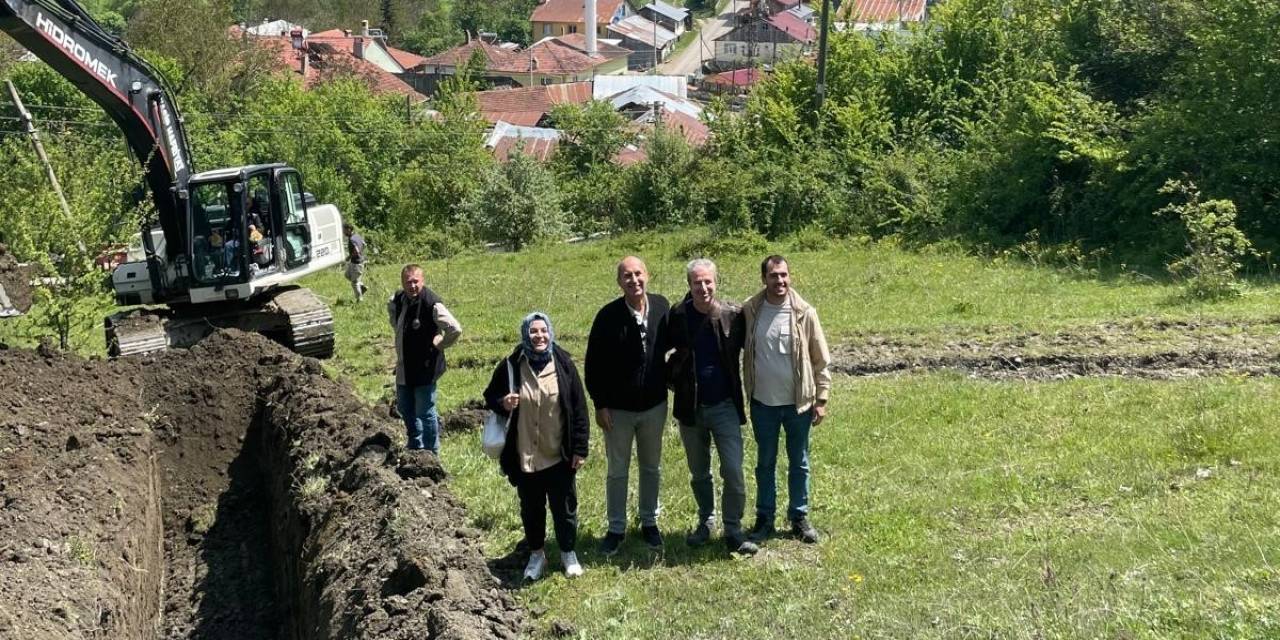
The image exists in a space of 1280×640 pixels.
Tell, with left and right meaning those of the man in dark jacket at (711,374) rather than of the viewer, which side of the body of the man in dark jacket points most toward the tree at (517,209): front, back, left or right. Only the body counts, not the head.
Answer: back

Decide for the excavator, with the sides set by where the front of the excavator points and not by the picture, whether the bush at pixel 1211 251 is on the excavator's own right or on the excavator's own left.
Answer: on the excavator's own left

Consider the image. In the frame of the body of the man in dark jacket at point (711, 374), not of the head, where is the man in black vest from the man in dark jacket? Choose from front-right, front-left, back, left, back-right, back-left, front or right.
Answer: back-right

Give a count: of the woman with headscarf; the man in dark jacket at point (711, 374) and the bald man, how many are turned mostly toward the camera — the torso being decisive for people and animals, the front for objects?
3

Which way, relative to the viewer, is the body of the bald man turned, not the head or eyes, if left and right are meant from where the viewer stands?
facing the viewer

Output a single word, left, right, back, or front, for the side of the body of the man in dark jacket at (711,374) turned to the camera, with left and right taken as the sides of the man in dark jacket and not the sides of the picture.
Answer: front

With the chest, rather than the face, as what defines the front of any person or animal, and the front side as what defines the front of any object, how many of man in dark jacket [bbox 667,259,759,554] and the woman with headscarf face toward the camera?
2

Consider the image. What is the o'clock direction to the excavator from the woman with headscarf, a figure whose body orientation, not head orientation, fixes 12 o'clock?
The excavator is roughly at 5 o'clock from the woman with headscarf.

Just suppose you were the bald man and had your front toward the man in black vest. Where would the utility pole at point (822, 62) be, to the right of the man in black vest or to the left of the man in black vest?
right

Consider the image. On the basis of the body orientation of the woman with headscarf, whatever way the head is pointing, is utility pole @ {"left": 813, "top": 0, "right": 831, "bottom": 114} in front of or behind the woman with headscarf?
behind

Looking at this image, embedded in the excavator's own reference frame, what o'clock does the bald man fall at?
The bald man is roughly at 10 o'clock from the excavator.

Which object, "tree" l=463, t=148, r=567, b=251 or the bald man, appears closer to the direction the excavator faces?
the bald man
